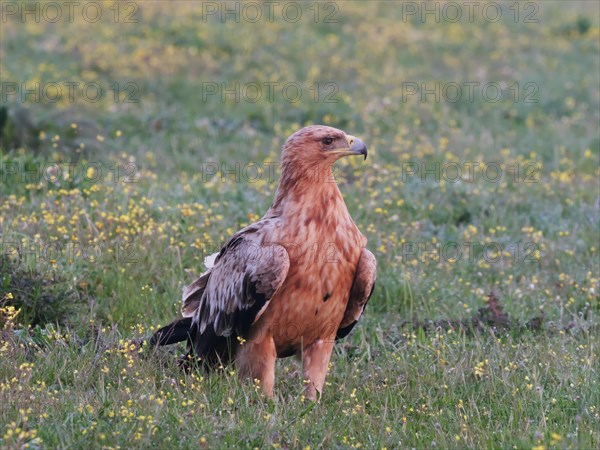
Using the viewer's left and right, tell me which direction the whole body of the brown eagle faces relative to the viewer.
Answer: facing the viewer and to the right of the viewer
